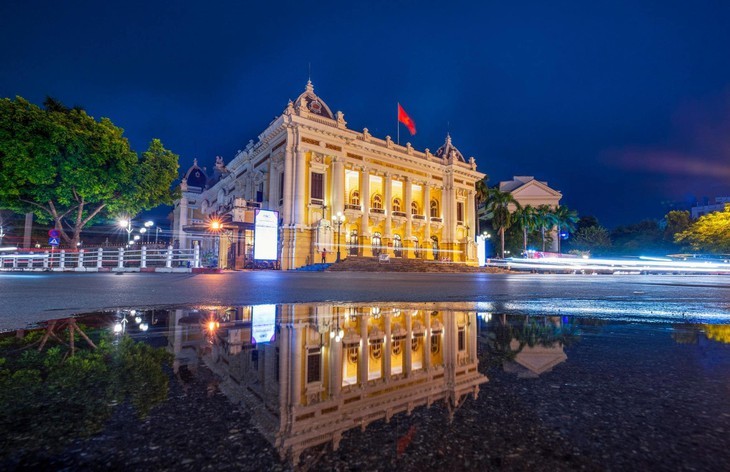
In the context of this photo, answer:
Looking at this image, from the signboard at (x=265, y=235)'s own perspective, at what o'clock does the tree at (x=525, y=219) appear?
The tree is roughly at 8 o'clock from the signboard.

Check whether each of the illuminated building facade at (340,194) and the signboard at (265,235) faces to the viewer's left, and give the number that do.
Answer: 0

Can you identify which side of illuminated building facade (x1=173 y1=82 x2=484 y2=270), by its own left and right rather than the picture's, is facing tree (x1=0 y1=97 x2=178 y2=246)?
right

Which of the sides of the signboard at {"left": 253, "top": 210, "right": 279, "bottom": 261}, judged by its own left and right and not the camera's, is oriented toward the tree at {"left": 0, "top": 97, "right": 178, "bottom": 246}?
right

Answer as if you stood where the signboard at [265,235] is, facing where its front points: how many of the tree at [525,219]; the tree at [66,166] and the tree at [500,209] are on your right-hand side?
1

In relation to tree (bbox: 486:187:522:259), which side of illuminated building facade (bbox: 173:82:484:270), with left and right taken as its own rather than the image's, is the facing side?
left

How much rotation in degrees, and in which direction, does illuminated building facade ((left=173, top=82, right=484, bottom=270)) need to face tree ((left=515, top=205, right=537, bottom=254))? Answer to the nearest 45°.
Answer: approximately 90° to its left

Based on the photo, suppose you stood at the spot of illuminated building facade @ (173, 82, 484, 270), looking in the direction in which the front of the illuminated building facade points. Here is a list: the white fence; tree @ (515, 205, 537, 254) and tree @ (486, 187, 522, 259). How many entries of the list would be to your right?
1

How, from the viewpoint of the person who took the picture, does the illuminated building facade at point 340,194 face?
facing the viewer and to the right of the viewer

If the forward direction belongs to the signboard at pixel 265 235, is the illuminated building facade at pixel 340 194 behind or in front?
behind

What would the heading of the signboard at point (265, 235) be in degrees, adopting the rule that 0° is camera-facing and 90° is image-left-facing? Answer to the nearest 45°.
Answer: approximately 0°

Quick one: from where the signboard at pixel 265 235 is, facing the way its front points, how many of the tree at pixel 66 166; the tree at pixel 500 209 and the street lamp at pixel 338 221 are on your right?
1
